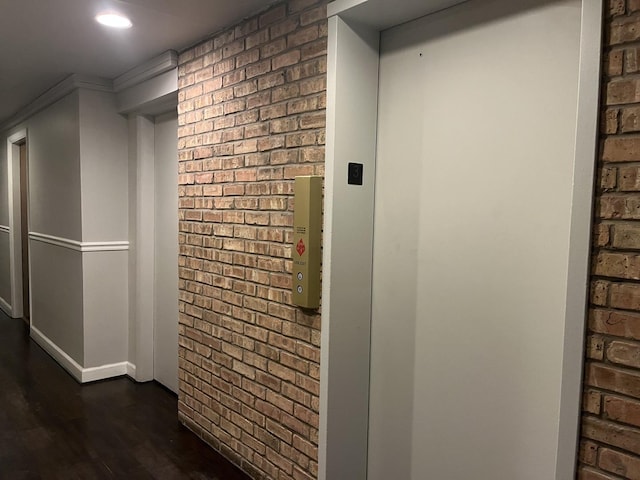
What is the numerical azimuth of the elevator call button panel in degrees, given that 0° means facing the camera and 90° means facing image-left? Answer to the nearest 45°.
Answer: approximately 45°

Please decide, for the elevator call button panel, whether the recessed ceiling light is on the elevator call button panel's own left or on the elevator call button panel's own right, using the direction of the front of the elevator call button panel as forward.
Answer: on the elevator call button panel's own right

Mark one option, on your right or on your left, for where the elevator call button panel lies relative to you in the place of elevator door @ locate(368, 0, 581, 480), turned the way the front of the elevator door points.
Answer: on your right

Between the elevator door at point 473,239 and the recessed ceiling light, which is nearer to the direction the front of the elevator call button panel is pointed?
the recessed ceiling light

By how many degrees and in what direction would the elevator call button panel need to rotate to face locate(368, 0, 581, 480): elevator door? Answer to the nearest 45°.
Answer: approximately 90° to its left

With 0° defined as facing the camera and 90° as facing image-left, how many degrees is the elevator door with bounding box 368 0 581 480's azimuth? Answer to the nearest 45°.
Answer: approximately 45°

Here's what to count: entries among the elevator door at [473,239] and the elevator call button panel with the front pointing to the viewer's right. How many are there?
0

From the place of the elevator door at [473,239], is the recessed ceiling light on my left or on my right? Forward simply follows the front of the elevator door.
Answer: on my right
